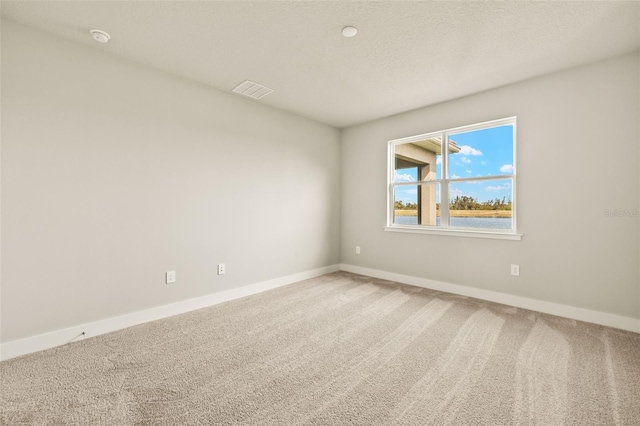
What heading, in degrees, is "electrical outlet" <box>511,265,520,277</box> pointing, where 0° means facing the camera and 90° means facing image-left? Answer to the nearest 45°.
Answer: approximately 0°
